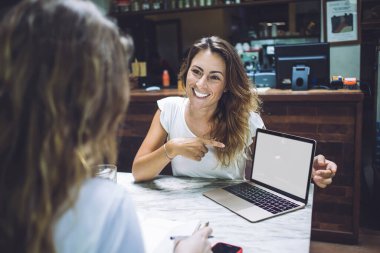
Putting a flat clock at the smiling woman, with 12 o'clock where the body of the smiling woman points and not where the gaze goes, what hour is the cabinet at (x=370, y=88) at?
The cabinet is roughly at 7 o'clock from the smiling woman.

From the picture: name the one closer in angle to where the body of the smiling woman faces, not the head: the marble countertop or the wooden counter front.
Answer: the marble countertop

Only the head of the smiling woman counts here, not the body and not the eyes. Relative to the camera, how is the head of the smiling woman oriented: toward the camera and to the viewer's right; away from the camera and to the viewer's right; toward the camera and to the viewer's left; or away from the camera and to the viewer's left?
toward the camera and to the viewer's left

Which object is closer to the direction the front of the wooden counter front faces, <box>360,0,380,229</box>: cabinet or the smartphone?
the smartphone

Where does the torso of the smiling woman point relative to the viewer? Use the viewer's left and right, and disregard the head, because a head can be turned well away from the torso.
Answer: facing the viewer

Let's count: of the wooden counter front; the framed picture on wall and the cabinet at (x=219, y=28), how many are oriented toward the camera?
3

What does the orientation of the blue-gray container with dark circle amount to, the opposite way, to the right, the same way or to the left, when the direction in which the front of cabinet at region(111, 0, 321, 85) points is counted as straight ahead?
the same way

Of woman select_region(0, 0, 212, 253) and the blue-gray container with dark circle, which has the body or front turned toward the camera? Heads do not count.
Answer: the blue-gray container with dark circle

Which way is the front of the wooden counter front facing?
toward the camera

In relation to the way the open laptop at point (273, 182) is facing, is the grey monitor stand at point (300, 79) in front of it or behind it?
behind

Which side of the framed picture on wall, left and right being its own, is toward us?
front

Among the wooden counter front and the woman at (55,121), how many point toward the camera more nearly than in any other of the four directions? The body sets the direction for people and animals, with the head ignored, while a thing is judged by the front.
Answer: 1

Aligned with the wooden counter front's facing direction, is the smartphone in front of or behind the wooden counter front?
in front

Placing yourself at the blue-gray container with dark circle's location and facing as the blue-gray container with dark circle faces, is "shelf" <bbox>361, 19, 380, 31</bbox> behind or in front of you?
behind

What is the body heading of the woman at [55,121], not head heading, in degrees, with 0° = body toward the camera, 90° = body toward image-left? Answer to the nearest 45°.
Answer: approximately 225°

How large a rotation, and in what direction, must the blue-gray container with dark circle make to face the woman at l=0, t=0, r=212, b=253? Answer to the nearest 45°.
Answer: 0° — it already faces them

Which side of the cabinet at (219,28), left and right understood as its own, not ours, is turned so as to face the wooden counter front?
front

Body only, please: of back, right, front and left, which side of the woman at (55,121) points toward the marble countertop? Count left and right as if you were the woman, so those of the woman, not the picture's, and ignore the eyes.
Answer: front
